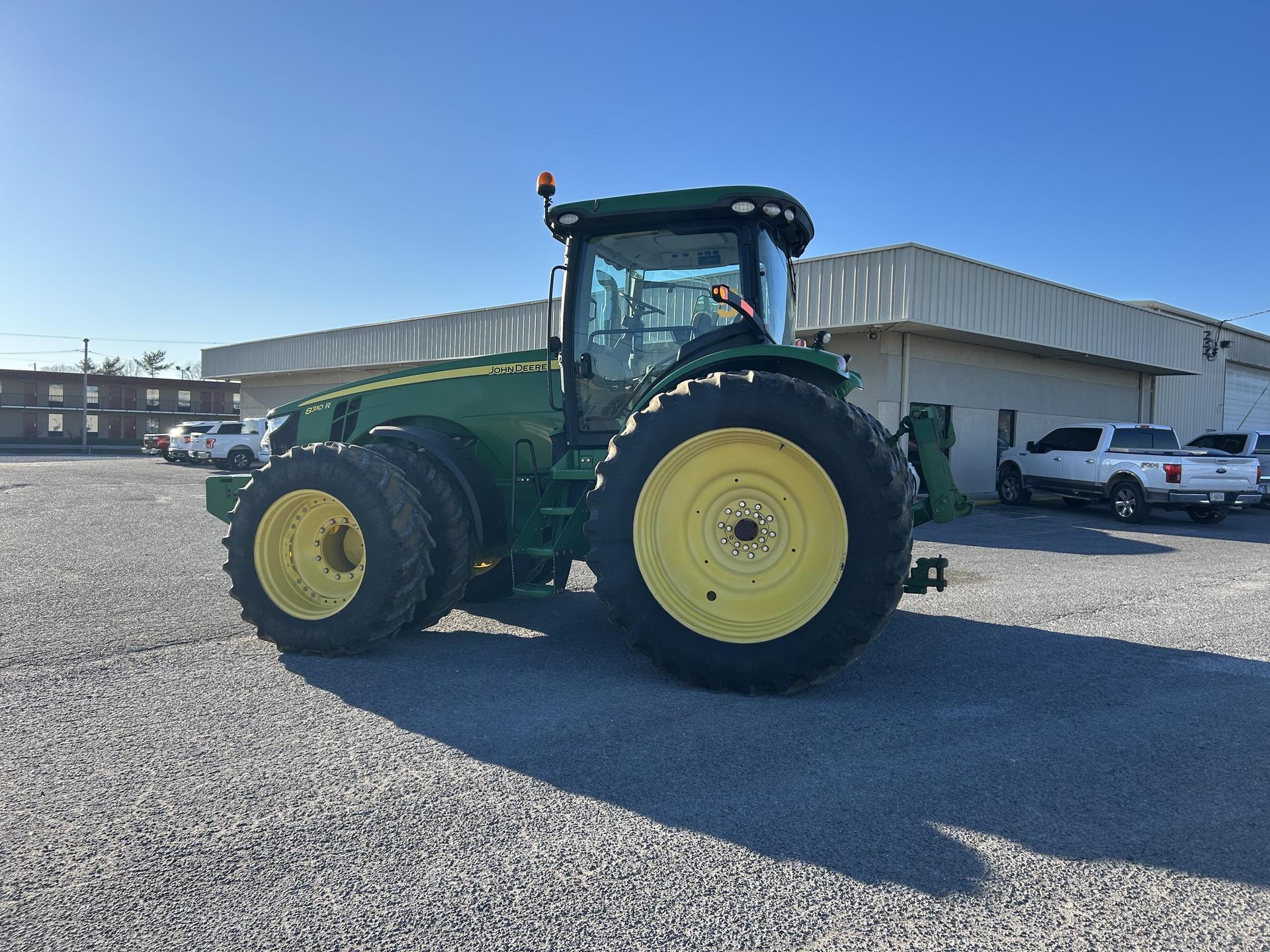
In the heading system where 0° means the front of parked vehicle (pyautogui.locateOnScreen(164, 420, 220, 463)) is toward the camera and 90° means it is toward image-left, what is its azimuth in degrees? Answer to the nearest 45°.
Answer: approximately 225°

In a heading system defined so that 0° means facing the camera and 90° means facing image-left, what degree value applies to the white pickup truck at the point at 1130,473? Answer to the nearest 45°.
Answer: approximately 135°

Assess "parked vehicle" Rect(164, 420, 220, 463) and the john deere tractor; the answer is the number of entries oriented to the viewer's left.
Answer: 1

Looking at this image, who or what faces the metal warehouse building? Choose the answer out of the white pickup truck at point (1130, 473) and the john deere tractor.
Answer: the white pickup truck

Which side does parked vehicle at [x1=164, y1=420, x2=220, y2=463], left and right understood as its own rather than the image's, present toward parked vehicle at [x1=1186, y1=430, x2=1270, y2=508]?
right

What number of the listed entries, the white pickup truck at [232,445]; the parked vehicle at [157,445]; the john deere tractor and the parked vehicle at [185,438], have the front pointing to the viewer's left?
1

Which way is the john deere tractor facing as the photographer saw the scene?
facing to the left of the viewer

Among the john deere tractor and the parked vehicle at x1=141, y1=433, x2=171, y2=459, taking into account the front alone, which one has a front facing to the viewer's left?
the john deere tractor

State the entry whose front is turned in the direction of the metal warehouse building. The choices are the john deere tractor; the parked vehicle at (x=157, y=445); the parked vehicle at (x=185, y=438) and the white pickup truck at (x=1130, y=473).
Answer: the white pickup truck

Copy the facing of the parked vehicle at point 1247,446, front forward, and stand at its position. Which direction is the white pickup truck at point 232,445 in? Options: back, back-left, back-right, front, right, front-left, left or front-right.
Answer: front-left
